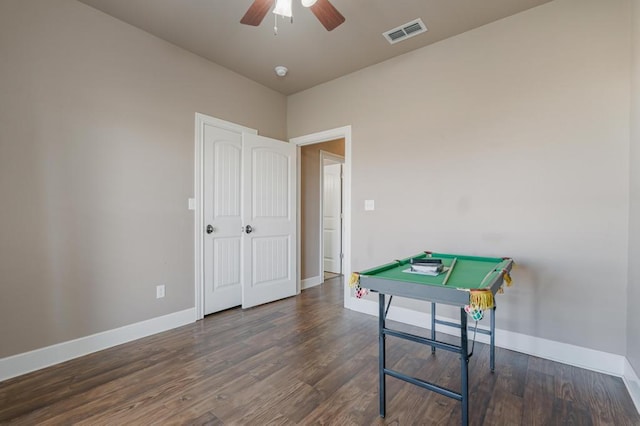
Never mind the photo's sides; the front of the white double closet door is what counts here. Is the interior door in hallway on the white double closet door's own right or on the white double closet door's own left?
on the white double closet door's own left

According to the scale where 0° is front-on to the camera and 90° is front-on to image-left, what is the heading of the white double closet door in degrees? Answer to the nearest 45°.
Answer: approximately 315°

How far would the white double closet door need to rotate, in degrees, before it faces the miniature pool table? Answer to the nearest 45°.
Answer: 0° — it already faces it

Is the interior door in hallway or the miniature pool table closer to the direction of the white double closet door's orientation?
the miniature pool table

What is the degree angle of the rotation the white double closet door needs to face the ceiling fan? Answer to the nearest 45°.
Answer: approximately 45° to its right
